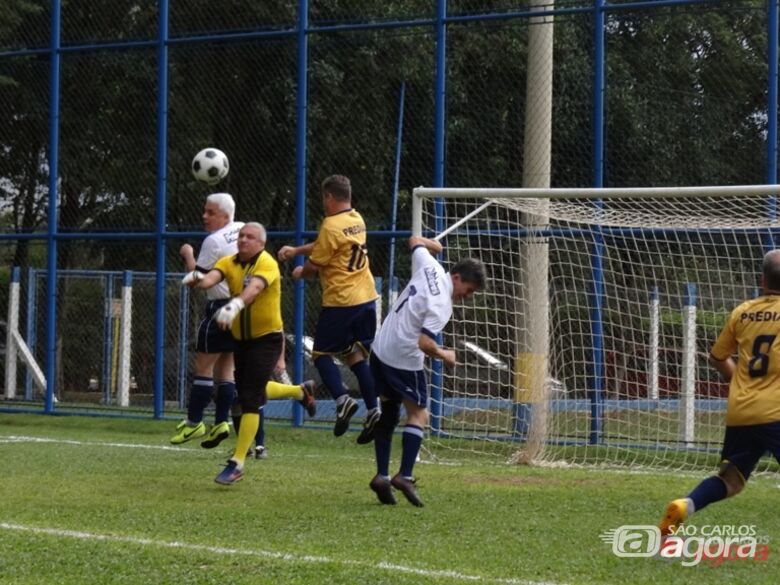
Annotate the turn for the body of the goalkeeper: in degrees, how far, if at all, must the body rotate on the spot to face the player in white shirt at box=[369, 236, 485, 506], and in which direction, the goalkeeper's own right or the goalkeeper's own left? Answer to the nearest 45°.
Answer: approximately 90° to the goalkeeper's own left

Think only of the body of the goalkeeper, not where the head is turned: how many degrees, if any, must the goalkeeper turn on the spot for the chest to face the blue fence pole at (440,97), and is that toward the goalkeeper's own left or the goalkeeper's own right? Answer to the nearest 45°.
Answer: approximately 180°

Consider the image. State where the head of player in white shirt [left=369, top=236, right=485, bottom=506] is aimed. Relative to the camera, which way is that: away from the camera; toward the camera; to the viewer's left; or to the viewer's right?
to the viewer's right

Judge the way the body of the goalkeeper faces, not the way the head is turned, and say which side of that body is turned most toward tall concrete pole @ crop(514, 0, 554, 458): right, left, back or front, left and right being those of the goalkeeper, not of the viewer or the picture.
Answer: back

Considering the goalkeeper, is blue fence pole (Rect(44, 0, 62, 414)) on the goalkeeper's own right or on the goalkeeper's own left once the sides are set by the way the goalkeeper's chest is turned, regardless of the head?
on the goalkeeper's own right

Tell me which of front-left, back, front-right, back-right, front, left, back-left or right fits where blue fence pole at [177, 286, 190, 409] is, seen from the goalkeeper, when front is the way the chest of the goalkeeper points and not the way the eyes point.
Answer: back-right

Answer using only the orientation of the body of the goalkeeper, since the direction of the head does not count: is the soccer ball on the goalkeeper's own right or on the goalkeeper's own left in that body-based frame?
on the goalkeeper's own right

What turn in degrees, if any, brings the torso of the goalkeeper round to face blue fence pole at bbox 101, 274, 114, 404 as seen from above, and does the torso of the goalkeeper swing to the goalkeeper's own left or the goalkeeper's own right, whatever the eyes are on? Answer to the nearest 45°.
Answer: approximately 135° to the goalkeeper's own right

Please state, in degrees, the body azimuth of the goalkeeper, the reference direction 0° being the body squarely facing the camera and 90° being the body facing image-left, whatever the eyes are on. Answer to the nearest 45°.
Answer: approximately 45°

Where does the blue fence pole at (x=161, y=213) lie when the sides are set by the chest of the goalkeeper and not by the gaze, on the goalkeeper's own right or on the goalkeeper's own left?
on the goalkeeper's own right
